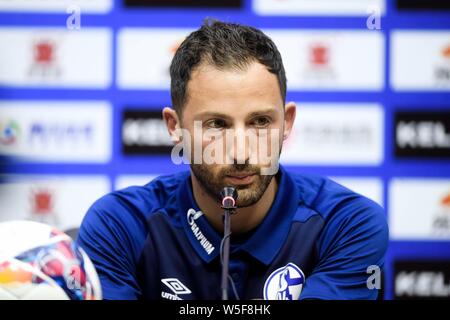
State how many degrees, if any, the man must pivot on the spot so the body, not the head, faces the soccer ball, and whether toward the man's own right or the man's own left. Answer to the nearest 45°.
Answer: approximately 45° to the man's own right

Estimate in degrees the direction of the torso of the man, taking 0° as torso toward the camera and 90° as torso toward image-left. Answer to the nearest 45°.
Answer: approximately 0°
